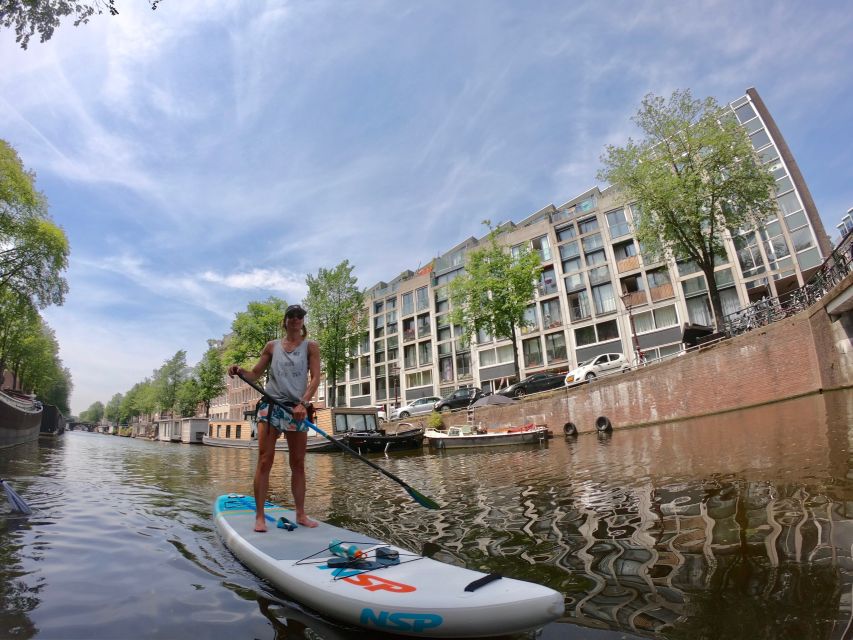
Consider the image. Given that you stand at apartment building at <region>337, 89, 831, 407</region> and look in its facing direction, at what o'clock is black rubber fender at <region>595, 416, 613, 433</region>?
The black rubber fender is roughly at 11 o'clock from the apartment building.

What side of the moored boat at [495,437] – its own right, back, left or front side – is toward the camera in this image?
left

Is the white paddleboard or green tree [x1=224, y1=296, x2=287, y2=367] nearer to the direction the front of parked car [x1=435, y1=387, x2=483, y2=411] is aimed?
the white paddleboard

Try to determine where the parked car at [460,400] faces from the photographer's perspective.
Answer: facing the viewer and to the left of the viewer

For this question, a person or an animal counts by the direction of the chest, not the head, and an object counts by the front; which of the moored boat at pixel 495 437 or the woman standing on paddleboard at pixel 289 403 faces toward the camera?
the woman standing on paddleboard

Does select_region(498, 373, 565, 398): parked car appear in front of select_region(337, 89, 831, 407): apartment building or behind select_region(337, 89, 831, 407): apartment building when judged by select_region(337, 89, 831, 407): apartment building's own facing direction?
in front

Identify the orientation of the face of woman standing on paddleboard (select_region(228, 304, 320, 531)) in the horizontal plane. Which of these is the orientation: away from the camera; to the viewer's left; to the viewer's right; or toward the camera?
toward the camera

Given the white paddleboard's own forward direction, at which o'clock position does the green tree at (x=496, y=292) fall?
The green tree is roughly at 8 o'clock from the white paddleboard.

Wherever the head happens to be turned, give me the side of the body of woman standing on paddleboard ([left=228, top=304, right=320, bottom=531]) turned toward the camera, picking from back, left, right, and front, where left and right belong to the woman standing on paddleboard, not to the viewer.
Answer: front

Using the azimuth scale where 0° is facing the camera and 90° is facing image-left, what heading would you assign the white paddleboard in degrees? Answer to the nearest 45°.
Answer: approximately 315°
